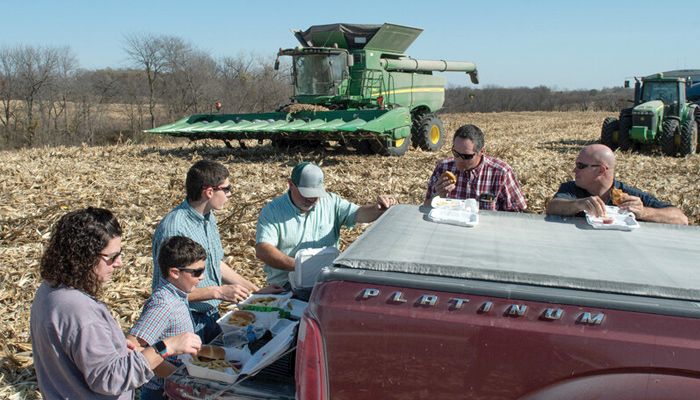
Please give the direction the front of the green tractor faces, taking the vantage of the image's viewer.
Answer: facing the viewer and to the left of the viewer

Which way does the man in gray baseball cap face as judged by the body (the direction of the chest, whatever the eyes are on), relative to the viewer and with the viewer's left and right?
facing the viewer and to the right of the viewer

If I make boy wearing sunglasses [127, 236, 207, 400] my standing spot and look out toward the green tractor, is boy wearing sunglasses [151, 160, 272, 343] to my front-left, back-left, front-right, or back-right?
front-left

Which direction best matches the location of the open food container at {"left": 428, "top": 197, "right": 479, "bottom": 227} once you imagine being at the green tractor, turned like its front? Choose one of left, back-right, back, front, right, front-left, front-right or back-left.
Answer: front-left

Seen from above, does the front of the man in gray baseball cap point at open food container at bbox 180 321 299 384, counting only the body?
no

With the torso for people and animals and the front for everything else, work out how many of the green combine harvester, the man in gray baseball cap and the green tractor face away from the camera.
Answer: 0

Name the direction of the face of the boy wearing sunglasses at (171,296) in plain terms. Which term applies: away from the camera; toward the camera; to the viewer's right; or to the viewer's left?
to the viewer's right

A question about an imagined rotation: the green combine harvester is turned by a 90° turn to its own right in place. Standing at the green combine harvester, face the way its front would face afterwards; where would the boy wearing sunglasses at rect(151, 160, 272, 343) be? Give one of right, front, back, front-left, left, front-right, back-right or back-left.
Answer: back-left

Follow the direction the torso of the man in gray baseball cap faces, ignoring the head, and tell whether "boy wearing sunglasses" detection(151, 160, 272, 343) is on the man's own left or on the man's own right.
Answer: on the man's own right

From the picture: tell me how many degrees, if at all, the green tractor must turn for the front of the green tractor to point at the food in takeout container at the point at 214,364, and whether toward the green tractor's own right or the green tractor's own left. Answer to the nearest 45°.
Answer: approximately 45° to the green tractor's own left

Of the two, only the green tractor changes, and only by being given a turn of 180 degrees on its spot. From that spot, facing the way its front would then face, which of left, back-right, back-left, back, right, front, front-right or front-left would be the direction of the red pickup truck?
back-right

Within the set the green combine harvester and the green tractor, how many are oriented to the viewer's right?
0

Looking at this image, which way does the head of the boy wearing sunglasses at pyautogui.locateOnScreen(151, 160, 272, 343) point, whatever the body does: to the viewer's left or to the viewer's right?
to the viewer's right

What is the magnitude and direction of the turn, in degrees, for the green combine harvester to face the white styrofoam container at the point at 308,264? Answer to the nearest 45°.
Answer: approximately 45° to its left

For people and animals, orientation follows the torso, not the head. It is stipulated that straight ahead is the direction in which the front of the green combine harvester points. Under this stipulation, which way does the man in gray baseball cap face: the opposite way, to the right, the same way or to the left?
to the left

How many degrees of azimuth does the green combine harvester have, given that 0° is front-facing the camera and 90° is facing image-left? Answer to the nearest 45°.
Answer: approximately 45°

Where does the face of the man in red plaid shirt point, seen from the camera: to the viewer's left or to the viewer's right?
to the viewer's left

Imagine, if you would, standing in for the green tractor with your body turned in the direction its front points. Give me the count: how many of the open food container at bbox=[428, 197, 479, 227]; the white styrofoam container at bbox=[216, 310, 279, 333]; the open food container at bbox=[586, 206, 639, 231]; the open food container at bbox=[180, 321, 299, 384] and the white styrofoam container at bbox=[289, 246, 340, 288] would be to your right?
0
